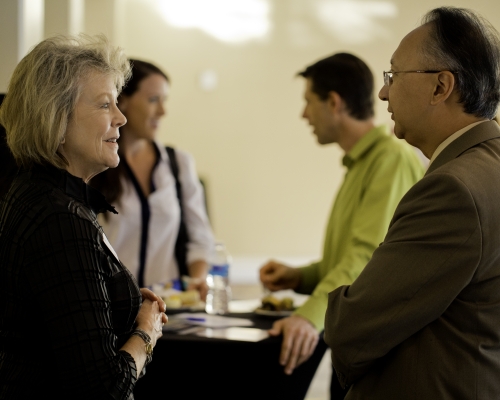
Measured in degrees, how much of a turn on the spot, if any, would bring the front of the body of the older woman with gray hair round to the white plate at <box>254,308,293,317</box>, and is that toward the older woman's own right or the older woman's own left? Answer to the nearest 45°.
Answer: approximately 45° to the older woman's own left

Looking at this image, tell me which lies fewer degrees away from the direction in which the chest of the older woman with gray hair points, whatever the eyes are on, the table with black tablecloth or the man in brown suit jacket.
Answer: the man in brown suit jacket

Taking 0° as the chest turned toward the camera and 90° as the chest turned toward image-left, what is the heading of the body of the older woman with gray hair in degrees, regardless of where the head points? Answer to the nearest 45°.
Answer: approximately 270°

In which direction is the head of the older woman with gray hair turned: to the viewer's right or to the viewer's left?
to the viewer's right

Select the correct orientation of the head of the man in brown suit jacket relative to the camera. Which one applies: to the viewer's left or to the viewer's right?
to the viewer's left

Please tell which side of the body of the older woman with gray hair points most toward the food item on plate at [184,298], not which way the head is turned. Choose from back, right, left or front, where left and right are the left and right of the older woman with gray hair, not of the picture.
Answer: left

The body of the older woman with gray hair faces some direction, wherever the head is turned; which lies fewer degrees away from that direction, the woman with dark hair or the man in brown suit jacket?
the man in brown suit jacket

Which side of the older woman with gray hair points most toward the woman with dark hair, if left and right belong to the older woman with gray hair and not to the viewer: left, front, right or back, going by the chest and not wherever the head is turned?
left

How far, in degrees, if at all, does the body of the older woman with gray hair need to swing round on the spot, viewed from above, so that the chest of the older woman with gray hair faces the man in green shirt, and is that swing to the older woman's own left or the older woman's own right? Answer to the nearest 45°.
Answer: approximately 45° to the older woman's own left

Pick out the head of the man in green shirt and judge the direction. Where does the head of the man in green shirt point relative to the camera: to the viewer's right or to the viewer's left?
to the viewer's left

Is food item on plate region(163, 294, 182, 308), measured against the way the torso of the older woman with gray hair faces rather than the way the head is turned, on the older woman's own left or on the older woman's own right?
on the older woman's own left
